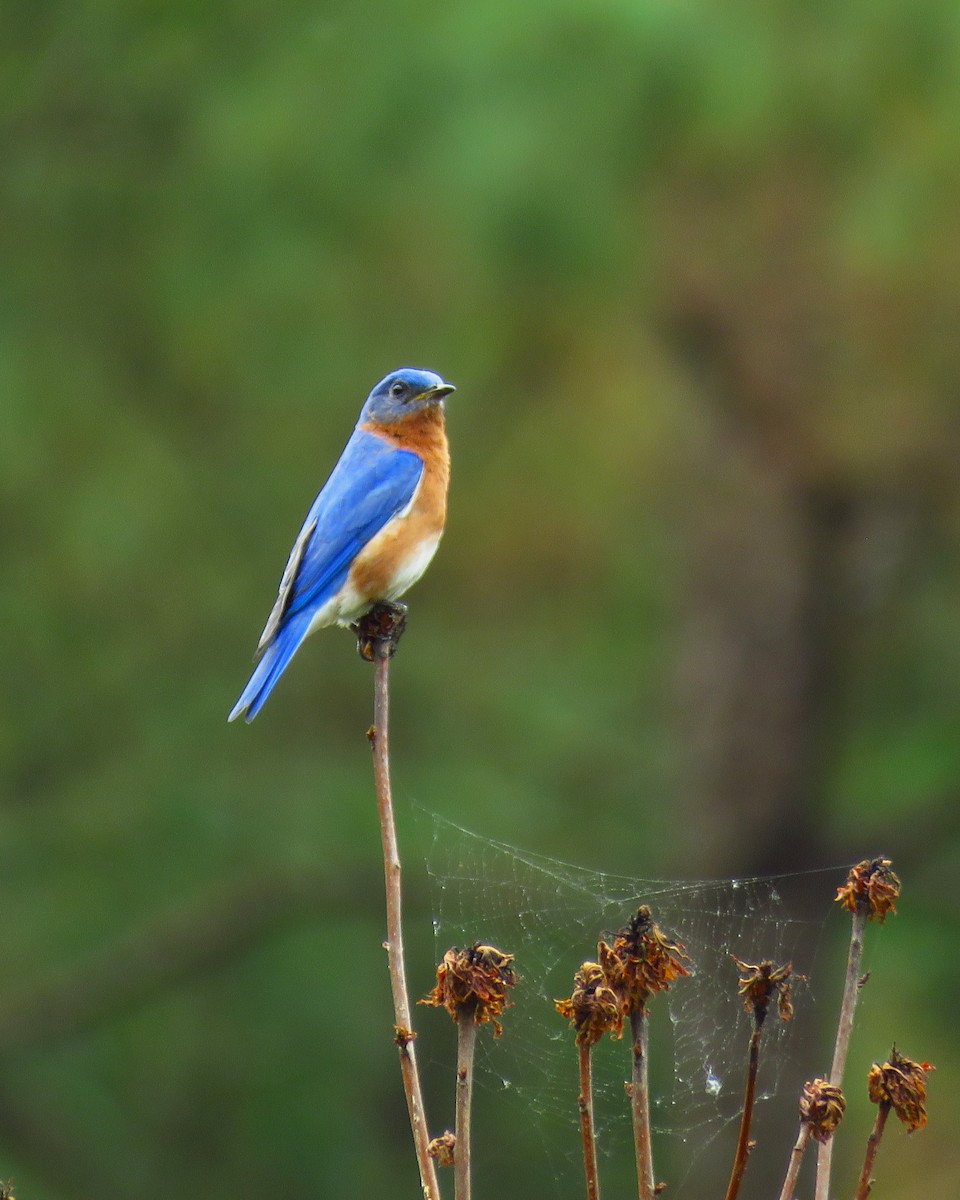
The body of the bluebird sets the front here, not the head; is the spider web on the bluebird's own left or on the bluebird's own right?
on the bluebird's own left

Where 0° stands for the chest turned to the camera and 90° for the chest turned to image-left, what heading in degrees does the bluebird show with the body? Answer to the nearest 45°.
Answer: approximately 270°

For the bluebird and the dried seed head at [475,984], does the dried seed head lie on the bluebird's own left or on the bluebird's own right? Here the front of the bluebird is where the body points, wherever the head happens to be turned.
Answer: on the bluebird's own right
